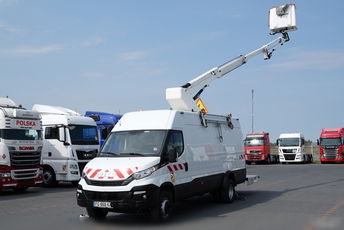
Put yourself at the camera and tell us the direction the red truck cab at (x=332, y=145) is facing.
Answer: facing the viewer

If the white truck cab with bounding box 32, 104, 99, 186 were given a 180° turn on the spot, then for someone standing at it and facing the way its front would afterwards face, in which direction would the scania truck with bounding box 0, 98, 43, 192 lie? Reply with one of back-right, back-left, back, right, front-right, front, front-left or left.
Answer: left

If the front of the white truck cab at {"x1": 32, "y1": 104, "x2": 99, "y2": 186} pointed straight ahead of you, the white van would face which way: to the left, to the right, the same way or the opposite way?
to the right

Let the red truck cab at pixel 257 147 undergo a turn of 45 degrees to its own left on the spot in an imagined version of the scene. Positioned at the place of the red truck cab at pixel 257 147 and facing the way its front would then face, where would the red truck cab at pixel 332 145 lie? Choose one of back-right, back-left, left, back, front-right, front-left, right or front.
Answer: left

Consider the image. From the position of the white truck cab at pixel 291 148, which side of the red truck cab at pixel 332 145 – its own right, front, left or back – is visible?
right

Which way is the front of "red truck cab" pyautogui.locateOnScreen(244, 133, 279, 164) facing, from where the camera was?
facing the viewer and to the left of the viewer

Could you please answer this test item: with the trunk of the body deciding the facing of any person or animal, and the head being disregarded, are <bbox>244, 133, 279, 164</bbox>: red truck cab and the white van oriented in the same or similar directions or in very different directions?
same or similar directions

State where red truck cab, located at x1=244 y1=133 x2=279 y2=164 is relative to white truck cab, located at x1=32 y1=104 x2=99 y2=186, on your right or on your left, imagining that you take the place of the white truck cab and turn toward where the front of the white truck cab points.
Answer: on your left

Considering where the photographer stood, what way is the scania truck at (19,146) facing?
facing the viewer and to the right of the viewer

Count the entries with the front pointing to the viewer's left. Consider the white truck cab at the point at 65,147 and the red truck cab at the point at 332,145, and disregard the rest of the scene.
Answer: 0

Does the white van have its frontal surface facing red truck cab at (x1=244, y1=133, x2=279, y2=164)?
no

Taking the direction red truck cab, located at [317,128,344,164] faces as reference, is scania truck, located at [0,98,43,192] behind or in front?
in front

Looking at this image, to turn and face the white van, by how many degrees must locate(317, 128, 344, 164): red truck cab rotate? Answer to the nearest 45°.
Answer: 0° — it already faces it

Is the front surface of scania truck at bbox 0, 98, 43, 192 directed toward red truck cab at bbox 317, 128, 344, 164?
no

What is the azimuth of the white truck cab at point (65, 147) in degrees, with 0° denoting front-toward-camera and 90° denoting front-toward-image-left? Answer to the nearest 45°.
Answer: approximately 315°

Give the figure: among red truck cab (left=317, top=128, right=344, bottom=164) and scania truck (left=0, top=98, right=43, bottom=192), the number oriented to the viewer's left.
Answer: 0

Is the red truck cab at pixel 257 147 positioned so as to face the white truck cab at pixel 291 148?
no

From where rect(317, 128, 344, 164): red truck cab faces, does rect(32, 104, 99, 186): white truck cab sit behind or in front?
in front
